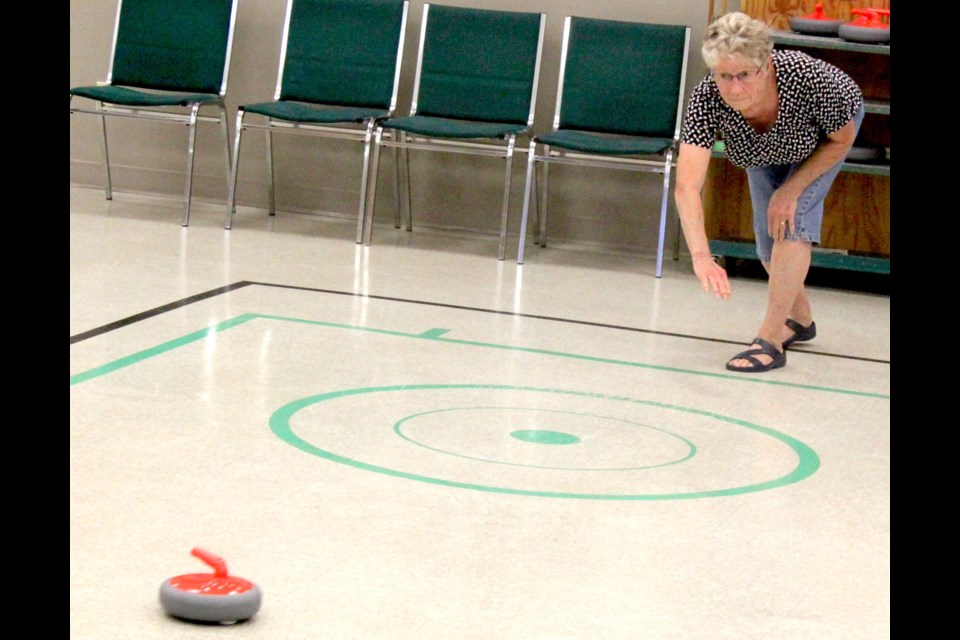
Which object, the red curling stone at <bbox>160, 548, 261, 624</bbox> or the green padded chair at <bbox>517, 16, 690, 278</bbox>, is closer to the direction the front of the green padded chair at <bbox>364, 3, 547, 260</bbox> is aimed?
the red curling stone

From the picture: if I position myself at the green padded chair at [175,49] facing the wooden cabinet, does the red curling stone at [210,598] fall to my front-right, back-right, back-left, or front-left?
front-right

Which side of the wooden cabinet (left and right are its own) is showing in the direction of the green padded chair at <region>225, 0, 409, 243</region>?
right

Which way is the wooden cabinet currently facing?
toward the camera

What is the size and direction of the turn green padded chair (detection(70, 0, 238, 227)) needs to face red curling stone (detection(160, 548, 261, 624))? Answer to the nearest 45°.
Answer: approximately 45° to its left

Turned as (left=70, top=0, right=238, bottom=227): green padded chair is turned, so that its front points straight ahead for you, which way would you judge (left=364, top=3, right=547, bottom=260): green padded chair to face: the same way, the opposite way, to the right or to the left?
the same way

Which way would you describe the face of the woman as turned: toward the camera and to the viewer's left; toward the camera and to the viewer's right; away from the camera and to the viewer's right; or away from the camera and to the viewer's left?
toward the camera and to the viewer's left

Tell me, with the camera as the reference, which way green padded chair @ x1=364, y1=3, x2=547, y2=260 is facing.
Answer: facing the viewer and to the left of the viewer

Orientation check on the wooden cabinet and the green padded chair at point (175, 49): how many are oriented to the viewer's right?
0

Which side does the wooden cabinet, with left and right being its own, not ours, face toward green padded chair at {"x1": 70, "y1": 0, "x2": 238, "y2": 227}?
right

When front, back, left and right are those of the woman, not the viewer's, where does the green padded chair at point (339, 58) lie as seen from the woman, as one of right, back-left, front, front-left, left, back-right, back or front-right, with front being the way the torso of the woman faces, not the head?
right

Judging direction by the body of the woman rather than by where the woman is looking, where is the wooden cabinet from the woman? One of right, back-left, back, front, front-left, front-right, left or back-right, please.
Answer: back-right

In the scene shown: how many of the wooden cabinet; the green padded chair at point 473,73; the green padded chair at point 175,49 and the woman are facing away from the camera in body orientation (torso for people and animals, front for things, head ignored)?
0

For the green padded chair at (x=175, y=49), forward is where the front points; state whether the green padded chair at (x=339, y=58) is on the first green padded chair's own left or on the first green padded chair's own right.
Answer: on the first green padded chair's own left
